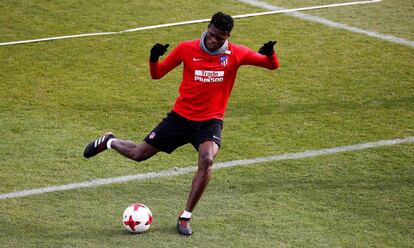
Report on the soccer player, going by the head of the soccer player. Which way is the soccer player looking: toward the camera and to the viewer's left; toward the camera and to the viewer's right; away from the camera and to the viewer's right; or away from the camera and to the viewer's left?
toward the camera and to the viewer's left

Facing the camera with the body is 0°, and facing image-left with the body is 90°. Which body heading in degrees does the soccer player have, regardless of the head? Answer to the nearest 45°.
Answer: approximately 0°
